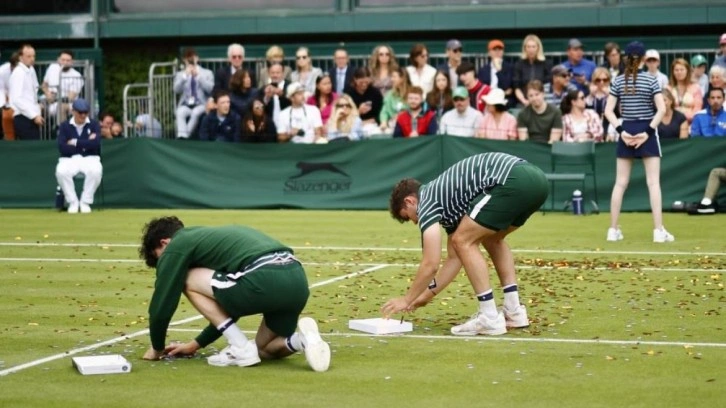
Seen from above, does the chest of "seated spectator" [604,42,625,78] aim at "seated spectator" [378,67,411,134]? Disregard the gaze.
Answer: no

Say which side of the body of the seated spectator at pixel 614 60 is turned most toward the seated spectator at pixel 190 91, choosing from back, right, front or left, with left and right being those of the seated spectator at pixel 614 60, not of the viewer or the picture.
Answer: right

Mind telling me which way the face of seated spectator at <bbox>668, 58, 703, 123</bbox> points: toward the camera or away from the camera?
toward the camera

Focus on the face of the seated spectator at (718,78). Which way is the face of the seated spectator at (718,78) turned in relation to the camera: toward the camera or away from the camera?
toward the camera

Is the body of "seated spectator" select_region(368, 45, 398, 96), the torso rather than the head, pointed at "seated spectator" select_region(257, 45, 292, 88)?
no

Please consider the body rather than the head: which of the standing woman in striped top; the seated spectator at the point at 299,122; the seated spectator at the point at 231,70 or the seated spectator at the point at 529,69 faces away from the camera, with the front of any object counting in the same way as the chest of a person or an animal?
the standing woman in striped top

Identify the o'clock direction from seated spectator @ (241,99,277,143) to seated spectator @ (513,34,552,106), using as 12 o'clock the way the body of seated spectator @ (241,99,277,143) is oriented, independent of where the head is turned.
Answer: seated spectator @ (513,34,552,106) is roughly at 9 o'clock from seated spectator @ (241,99,277,143).

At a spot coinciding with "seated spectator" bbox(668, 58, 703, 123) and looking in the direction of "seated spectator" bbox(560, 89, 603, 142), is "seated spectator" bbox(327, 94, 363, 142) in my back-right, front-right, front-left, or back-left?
front-right

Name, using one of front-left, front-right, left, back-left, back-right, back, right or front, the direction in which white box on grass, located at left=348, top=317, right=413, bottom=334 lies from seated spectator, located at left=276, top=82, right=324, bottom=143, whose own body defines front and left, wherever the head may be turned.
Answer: front

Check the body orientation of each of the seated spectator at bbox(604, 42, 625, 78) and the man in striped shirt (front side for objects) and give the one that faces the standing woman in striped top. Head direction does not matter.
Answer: the seated spectator

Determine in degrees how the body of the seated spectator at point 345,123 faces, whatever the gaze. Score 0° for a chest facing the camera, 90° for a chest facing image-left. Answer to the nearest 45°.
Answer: approximately 0°

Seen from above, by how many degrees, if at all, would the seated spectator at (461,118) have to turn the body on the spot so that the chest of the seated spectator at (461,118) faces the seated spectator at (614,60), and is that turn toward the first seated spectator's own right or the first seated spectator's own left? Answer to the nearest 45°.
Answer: approximately 135° to the first seated spectator's own left

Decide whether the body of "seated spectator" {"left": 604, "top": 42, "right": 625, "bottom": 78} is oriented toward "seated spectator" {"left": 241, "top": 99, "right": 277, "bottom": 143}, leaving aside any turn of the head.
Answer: no

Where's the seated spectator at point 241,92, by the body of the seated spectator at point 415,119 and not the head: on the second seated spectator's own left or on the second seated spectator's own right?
on the second seated spectator's own right

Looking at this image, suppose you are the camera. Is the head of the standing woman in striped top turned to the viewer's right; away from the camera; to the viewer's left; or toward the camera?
away from the camera

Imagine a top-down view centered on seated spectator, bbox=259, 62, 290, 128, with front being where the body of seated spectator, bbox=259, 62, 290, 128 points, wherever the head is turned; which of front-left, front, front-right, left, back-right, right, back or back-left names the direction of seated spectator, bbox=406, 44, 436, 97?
left

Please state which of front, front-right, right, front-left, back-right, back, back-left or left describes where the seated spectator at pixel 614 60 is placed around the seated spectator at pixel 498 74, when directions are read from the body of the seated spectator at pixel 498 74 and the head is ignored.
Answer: left

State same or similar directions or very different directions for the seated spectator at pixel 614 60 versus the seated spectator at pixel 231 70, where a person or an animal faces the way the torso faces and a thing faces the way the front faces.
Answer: same or similar directions

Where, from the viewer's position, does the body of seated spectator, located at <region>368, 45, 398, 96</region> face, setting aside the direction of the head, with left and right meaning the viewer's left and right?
facing the viewer

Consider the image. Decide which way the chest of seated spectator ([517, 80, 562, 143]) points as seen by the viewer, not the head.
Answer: toward the camera

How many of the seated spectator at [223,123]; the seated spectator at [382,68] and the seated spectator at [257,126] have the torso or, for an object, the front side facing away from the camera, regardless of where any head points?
0

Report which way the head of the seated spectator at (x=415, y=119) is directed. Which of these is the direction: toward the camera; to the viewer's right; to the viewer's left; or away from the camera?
toward the camera

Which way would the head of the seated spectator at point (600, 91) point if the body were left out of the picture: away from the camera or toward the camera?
toward the camera

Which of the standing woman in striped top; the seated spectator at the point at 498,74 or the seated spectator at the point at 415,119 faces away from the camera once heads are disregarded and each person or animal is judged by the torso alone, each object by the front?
the standing woman in striped top
